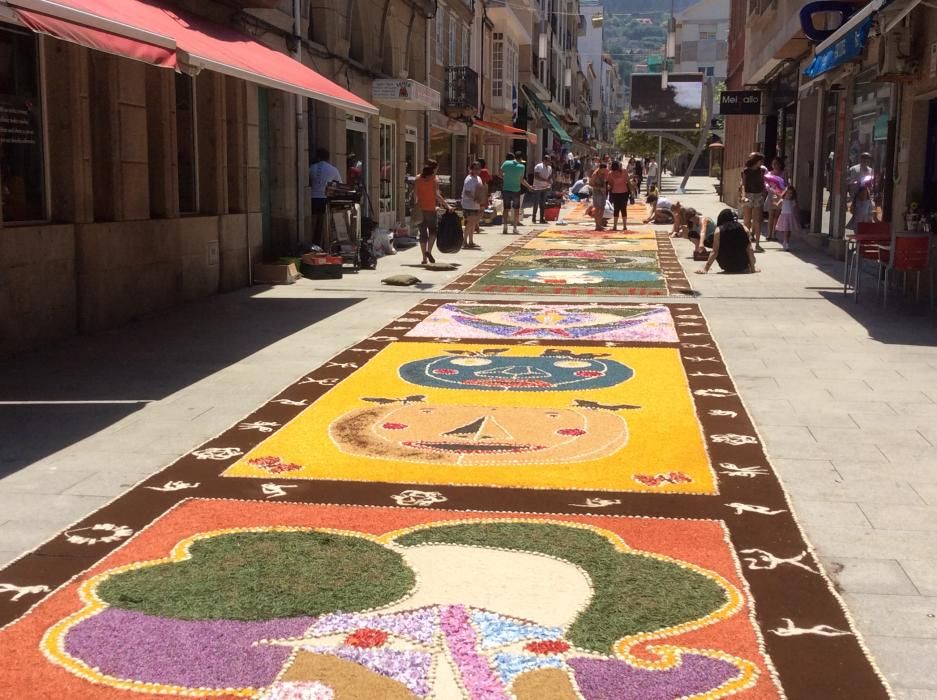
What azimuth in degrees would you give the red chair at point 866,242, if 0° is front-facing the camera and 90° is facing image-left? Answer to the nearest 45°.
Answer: approximately 45°

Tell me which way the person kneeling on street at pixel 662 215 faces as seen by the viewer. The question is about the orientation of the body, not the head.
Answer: to the viewer's left

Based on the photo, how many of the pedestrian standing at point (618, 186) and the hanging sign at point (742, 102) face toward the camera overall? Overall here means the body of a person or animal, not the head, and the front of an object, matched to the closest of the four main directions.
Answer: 1

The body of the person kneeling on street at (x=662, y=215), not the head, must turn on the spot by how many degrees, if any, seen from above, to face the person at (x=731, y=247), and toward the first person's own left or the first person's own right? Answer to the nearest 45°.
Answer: approximately 90° to the first person's own left

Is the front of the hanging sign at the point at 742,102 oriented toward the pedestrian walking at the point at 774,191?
yes

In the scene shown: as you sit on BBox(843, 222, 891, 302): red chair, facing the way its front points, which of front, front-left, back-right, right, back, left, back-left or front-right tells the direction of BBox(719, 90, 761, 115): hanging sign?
back-right
